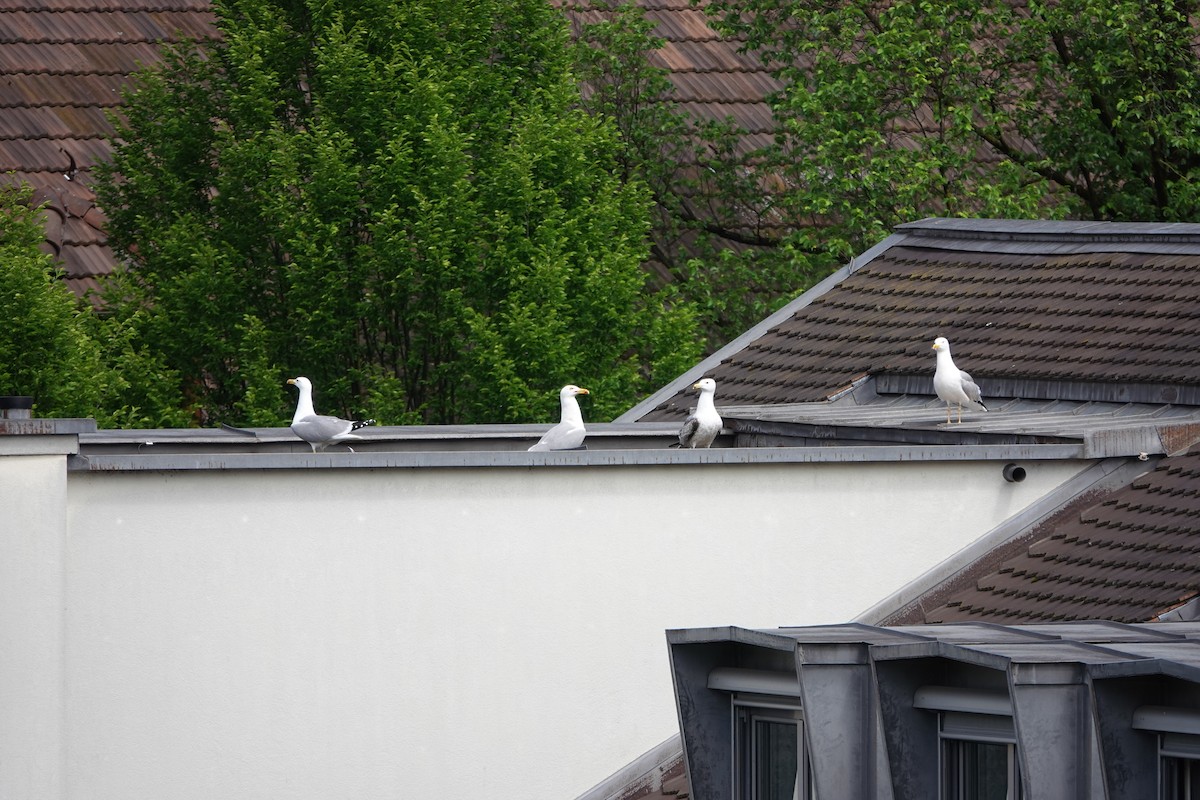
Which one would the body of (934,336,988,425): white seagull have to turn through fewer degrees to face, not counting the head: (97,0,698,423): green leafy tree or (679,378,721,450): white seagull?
the white seagull

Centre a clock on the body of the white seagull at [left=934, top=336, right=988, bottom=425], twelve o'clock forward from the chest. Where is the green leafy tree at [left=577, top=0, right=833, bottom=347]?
The green leafy tree is roughly at 4 o'clock from the white seagull.

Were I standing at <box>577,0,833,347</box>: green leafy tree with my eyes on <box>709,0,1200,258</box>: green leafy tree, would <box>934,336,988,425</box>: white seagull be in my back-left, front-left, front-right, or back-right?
front-right

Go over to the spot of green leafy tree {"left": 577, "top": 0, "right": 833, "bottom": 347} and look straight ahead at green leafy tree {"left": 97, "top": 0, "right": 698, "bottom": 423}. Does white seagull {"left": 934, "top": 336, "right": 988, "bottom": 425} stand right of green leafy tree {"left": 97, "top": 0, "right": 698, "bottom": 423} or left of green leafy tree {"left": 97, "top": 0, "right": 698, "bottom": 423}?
left

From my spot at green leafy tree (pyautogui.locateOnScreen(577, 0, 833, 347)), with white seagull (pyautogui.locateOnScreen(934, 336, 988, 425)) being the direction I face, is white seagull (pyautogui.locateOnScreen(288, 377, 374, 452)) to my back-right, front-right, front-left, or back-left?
front-right

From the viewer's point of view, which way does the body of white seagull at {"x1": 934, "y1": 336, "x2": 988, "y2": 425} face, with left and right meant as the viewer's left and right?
facing the viewer and to the left of the viewer

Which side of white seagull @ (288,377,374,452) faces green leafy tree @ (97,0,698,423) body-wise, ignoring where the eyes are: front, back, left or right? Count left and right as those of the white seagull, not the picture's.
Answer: right

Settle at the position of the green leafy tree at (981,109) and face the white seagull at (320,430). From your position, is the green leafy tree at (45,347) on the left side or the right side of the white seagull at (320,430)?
right

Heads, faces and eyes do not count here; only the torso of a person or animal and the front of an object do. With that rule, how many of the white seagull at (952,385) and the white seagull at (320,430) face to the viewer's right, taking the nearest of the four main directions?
0

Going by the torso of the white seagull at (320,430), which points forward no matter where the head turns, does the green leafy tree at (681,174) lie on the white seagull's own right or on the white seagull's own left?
on the white seagull's own right

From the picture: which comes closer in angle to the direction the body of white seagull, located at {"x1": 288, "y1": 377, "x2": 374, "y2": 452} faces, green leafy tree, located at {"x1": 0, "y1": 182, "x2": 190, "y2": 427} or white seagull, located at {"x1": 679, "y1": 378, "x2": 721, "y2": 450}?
the green leafy tree

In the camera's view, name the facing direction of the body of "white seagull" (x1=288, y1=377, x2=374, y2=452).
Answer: to the viewer's left

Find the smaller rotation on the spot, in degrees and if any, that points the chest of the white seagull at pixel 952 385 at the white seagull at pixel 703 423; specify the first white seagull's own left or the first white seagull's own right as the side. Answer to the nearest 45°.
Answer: approximately 45° to the first white seagull's own right

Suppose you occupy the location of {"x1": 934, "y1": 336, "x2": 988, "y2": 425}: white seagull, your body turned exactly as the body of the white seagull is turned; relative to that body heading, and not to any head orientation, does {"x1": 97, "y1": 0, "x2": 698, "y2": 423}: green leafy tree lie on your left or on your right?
on your right

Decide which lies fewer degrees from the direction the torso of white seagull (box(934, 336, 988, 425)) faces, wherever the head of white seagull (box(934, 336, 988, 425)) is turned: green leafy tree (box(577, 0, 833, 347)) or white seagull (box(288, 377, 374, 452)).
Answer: the white seagull

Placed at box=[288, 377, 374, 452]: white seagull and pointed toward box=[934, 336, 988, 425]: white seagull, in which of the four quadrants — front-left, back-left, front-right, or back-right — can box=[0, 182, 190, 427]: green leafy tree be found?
back-left
